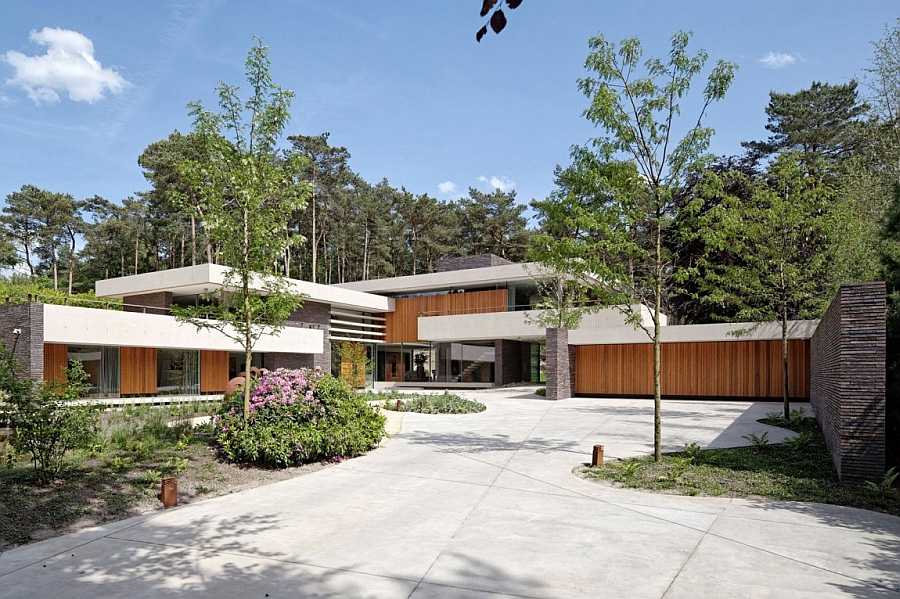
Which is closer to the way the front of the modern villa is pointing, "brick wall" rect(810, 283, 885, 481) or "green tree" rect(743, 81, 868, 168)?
the brick wall

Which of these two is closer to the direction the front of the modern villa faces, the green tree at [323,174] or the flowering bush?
the flowering bush

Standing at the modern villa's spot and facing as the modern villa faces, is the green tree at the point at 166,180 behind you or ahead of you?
behind

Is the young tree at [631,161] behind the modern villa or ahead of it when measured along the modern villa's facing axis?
ahead

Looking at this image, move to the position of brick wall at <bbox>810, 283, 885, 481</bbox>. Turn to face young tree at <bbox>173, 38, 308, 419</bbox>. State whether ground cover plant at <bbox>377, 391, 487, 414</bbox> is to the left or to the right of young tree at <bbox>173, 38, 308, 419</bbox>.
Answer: right

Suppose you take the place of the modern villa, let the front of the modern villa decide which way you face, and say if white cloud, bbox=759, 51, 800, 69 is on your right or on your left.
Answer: on your left

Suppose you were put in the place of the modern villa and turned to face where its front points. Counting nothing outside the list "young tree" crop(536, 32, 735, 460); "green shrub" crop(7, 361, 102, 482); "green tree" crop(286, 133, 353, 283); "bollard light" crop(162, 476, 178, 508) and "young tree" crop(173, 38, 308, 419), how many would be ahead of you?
4

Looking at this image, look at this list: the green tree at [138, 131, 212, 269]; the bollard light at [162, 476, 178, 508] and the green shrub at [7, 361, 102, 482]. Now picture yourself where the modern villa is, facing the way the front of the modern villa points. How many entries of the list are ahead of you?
2

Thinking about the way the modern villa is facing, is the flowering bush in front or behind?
in front

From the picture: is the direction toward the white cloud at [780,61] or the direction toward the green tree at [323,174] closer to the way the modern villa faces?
the white cloud

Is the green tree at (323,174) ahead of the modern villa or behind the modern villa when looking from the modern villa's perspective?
behind

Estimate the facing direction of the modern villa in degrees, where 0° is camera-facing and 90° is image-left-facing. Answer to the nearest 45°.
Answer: approximately 0°
